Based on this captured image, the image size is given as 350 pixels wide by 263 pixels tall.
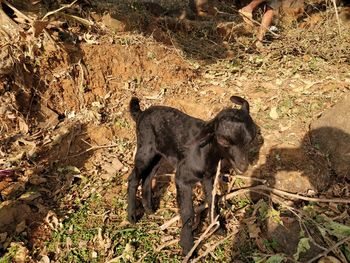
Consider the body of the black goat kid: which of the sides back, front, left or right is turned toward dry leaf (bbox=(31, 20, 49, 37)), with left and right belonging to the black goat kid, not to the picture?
back

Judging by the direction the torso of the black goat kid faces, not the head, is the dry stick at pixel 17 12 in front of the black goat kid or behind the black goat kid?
behind

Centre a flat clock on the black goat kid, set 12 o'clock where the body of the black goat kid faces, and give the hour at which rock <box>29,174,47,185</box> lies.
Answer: The rock is roughly at 5 o'clock from the black goat kid.

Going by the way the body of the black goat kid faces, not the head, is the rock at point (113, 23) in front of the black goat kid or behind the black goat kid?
behind

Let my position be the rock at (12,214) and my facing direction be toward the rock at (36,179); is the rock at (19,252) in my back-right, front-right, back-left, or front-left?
back-right

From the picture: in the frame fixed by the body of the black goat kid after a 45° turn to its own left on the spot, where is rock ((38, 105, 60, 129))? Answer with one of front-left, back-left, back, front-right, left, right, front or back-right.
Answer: back-left

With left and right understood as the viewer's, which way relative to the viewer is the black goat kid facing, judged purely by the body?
facing the viewer and to the right of the viewer

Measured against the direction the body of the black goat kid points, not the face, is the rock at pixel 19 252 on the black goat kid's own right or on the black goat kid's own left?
on the black goat kid's own right

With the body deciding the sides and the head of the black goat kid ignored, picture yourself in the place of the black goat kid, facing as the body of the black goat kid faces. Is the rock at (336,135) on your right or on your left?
on your left
